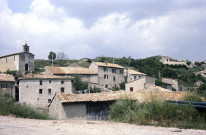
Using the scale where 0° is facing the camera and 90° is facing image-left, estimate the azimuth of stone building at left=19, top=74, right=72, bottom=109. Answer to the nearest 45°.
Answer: approximately 0°

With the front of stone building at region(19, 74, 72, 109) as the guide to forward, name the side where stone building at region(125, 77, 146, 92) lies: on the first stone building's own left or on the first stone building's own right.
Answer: on the first stone building's own left

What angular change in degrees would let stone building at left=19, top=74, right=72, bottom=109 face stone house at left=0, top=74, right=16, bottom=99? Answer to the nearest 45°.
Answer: approximately 90° to its right
